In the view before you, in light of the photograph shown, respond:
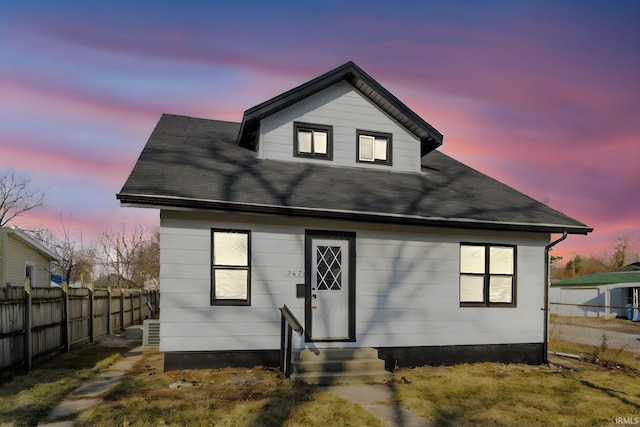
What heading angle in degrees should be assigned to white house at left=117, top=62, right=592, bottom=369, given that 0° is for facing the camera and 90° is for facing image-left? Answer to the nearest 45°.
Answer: approximately 0°

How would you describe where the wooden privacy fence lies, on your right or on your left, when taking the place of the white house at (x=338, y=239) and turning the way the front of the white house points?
on your right
